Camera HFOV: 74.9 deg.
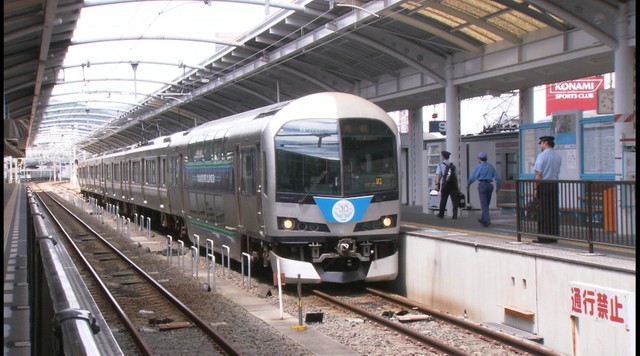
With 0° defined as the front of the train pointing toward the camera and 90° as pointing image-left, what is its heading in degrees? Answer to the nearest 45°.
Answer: approximately 315°

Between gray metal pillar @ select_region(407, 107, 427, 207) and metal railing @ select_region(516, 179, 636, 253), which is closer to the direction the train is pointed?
the metal railing

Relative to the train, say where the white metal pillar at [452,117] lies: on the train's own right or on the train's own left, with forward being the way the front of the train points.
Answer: on the train's own left

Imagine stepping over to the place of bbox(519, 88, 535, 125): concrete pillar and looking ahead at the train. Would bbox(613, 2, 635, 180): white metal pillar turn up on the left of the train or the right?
left

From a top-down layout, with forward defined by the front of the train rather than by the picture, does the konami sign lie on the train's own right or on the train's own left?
on the train's own left

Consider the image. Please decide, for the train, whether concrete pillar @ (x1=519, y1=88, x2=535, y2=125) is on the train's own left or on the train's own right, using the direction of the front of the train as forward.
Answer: on the train's own left
